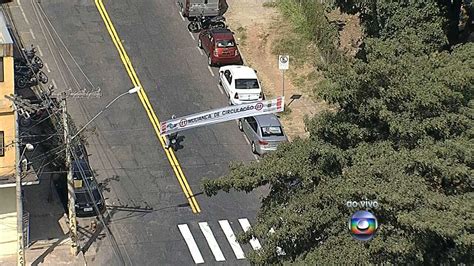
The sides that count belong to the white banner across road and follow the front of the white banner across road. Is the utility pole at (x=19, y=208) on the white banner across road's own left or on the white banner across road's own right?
on the white banner across road's own right

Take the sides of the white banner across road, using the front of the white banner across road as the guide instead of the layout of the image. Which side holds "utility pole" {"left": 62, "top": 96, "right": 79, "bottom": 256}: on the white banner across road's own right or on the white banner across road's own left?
on the white banner across road's own right

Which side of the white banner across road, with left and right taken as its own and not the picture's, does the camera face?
front
